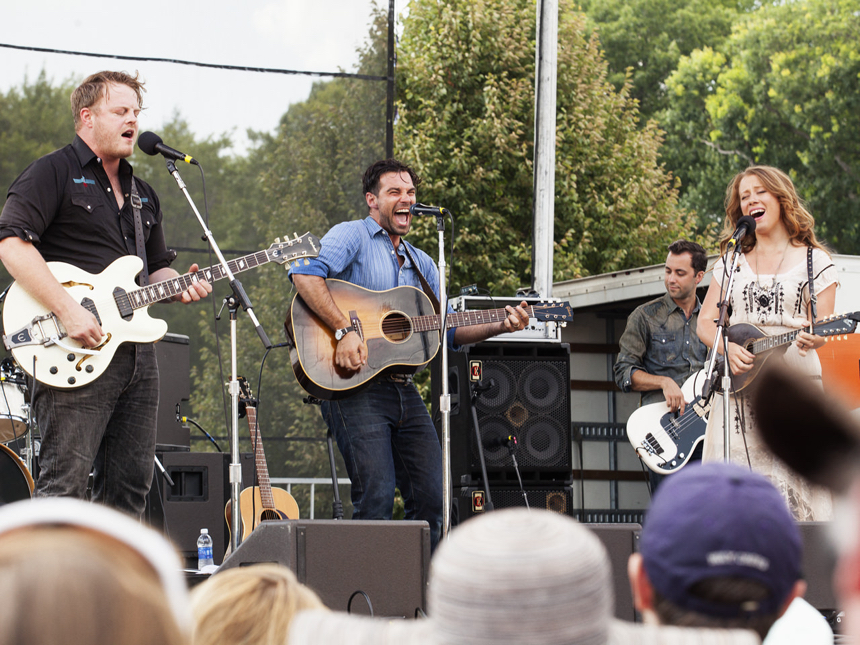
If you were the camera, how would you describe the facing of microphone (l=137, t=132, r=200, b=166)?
facing to the left of the viewer

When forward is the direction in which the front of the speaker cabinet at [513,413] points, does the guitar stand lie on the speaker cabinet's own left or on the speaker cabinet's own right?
on the speaker cabinet's own right

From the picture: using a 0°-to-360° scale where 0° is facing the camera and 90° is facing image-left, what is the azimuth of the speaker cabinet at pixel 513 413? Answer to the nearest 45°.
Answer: approximately 0°

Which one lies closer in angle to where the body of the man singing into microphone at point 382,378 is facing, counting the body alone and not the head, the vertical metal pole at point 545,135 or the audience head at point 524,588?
the audience head

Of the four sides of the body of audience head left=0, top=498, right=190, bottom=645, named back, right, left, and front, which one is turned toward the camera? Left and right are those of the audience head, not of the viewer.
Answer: back

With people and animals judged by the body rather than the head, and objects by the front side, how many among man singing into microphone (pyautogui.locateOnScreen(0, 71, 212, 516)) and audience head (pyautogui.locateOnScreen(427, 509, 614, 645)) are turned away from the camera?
1

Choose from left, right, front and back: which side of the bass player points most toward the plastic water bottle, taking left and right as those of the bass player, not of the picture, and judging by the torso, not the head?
right

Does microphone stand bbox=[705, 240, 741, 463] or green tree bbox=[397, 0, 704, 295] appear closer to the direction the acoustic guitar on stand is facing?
the microphone stand

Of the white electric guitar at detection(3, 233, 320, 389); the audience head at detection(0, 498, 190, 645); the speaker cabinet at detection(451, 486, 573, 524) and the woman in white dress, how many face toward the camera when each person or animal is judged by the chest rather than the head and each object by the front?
3

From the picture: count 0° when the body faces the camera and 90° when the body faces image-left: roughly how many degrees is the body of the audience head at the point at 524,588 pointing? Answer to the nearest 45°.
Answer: approximately 180°

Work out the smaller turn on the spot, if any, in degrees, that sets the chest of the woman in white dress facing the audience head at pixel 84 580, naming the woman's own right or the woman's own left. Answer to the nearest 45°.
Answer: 0° — they already face them

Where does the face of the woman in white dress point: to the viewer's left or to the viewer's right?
to the viewer's left

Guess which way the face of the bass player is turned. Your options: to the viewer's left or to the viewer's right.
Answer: to the viewer's left

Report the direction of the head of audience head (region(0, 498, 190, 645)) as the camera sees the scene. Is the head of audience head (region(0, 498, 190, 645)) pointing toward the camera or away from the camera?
away from the camera
